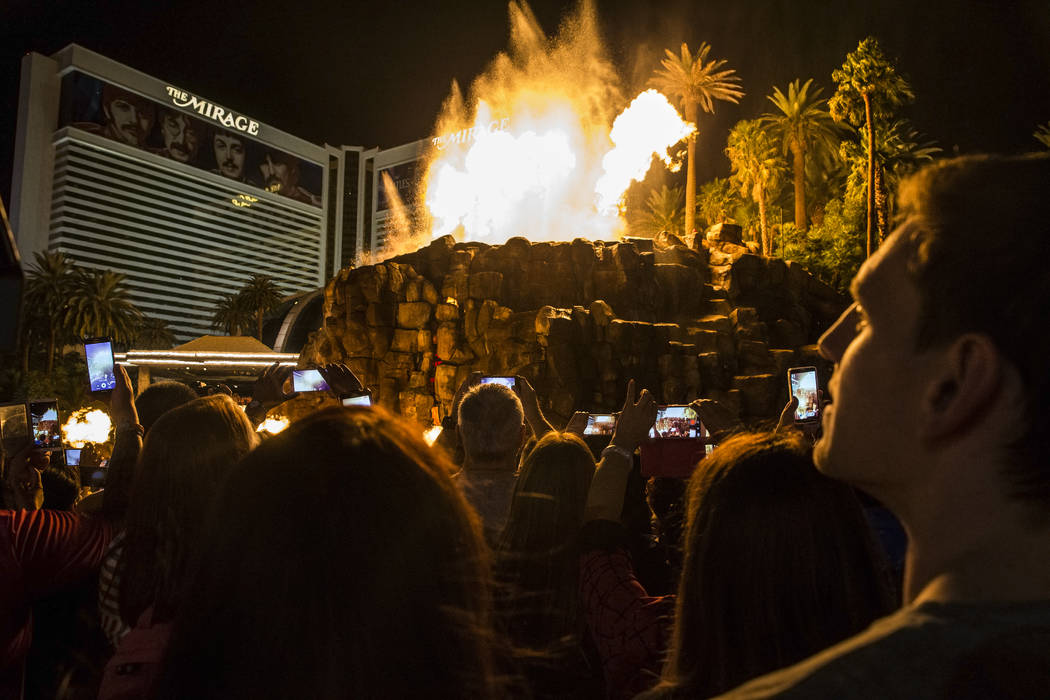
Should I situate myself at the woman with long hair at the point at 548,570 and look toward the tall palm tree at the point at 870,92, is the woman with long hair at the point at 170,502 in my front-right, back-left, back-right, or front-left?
back-left

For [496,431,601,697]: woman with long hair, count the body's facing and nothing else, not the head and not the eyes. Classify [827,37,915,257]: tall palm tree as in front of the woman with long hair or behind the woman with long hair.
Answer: in front

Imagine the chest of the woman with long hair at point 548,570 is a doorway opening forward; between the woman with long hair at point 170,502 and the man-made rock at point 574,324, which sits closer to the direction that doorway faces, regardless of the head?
the man-made rock

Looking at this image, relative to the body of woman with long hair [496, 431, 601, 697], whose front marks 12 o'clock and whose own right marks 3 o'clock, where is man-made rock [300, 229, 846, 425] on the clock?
The man-made rock is roughly at 12 o'clock from the woman with long hair.

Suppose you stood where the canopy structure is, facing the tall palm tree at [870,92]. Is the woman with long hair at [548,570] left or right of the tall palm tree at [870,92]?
right

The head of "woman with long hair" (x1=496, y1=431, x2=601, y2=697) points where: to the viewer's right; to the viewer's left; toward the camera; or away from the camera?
away from the camera

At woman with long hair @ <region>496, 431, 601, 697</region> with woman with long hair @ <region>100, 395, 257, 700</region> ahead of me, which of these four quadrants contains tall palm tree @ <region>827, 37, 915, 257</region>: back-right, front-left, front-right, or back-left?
back-right

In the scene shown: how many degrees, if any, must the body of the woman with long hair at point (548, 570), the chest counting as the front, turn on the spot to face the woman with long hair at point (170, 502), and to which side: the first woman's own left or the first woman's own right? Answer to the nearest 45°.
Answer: approximately 90° to the first woman's own left

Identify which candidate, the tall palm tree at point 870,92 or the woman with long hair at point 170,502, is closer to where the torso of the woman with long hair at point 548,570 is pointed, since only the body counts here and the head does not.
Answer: the tall palm tree

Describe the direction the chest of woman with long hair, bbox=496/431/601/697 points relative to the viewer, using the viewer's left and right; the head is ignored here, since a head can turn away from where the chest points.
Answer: facing away from the viewer

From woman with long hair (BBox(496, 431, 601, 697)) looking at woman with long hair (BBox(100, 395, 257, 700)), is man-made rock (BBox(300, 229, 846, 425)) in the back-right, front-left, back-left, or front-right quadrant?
back-right

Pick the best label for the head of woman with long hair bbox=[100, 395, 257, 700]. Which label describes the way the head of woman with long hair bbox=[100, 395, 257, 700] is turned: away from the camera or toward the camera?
away from the camera

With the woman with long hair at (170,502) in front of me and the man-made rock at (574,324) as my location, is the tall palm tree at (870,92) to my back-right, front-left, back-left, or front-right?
back-left

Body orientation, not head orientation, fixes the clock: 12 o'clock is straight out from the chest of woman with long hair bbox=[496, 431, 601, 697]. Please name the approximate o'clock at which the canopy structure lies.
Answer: The canopy structure is roughly at 11 o'clock from the woman with long hair.
